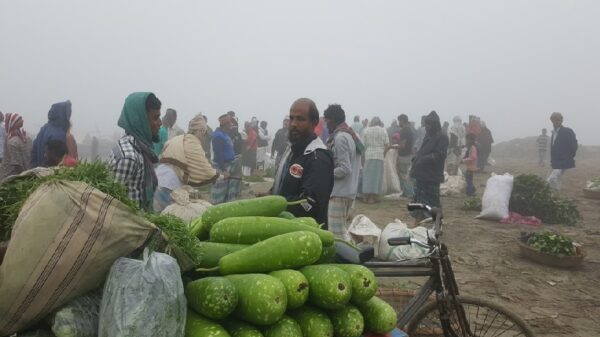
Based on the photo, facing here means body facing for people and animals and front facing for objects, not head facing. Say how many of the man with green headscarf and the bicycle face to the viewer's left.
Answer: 0

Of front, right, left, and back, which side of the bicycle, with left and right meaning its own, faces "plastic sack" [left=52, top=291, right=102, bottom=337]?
right

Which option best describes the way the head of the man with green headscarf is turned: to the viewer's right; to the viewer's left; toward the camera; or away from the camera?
to the viewer's right

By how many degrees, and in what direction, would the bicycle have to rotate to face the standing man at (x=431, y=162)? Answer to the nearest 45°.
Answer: approximately 90° to its left

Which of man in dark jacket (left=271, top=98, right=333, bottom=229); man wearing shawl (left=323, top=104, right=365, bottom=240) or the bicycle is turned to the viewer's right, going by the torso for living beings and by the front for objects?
the bicycle

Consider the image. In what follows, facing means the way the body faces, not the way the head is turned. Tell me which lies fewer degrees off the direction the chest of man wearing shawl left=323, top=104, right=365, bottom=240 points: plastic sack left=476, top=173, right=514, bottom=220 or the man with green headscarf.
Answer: the man with green headscarf

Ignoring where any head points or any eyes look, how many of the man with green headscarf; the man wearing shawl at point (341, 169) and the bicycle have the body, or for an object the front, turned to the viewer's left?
1

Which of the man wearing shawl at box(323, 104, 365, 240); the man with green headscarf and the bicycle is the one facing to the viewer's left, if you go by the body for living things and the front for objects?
the man wearing shawl

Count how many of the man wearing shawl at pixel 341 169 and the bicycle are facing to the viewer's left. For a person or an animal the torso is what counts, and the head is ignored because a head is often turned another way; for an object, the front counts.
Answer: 1

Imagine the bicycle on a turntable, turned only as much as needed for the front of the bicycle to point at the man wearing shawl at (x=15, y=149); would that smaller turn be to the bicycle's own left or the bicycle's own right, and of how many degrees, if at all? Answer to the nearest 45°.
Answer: approximately 180°

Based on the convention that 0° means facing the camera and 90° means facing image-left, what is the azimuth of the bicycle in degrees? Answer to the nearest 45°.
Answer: approximately 270°

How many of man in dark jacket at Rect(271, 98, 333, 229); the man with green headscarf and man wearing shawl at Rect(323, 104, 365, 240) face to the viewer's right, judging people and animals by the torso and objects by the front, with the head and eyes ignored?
1

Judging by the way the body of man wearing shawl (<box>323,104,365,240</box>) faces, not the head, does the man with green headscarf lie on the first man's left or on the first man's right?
on the first man's left

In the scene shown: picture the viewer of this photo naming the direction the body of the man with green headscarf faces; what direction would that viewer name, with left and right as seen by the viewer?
facing to the right of the viewer
